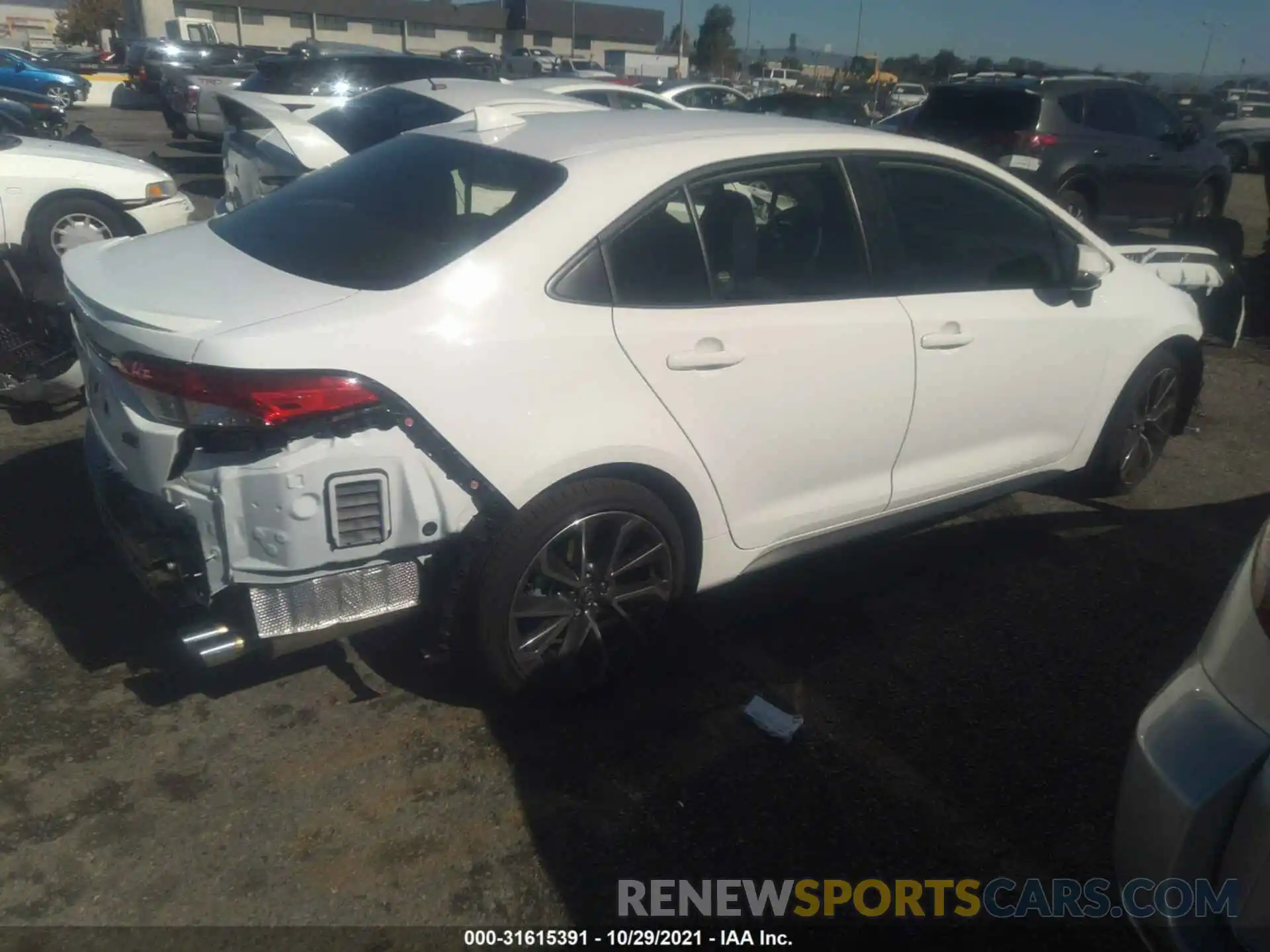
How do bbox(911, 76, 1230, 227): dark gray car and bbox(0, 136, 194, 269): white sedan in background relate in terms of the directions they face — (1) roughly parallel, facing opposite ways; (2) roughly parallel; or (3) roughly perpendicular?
roughly parallel

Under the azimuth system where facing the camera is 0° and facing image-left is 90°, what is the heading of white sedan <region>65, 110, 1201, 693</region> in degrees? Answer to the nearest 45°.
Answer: approximately 225°

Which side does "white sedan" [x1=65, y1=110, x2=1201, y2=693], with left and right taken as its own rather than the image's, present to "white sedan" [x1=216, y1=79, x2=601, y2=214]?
left

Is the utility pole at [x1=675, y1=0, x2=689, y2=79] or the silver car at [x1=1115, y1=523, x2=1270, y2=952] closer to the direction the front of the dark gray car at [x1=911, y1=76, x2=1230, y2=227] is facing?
the utility pole

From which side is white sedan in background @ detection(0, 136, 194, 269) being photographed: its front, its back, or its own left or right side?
right

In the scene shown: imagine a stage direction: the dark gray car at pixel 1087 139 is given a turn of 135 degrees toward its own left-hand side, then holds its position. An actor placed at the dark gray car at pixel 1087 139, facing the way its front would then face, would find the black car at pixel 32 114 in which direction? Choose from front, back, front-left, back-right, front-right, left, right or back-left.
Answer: front

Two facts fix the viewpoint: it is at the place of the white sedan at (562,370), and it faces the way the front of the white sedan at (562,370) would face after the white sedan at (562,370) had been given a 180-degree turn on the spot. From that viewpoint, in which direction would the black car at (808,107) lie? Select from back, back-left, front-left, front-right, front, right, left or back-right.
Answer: back-right

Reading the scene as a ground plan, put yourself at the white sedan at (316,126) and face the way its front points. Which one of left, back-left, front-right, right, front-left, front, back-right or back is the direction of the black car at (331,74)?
front-left

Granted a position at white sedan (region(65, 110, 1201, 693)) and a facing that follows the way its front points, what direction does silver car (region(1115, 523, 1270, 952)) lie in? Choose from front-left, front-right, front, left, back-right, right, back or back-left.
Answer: right

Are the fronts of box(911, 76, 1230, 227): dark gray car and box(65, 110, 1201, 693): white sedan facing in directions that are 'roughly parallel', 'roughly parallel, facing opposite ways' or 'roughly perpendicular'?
roughly parallel

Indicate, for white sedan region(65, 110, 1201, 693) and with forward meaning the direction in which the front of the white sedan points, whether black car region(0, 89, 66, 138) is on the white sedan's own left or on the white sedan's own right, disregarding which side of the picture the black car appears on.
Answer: on the white sedan's own left

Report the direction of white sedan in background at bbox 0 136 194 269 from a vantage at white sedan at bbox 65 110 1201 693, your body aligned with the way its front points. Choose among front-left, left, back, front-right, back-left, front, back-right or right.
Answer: left

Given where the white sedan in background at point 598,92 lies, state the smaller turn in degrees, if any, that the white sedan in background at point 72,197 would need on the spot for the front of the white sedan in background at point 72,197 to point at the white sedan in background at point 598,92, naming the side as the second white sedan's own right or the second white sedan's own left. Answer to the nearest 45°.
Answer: approximately 45° to the second white sedan's own left

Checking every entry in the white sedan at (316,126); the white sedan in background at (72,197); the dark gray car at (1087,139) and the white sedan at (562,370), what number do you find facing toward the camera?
0
